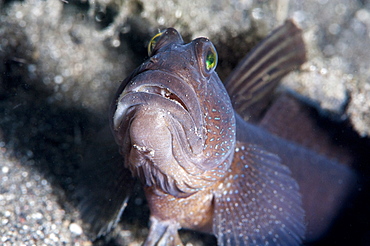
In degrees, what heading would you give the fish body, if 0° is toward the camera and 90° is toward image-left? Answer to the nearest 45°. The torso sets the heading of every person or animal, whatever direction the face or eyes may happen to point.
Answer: approximately 45°
